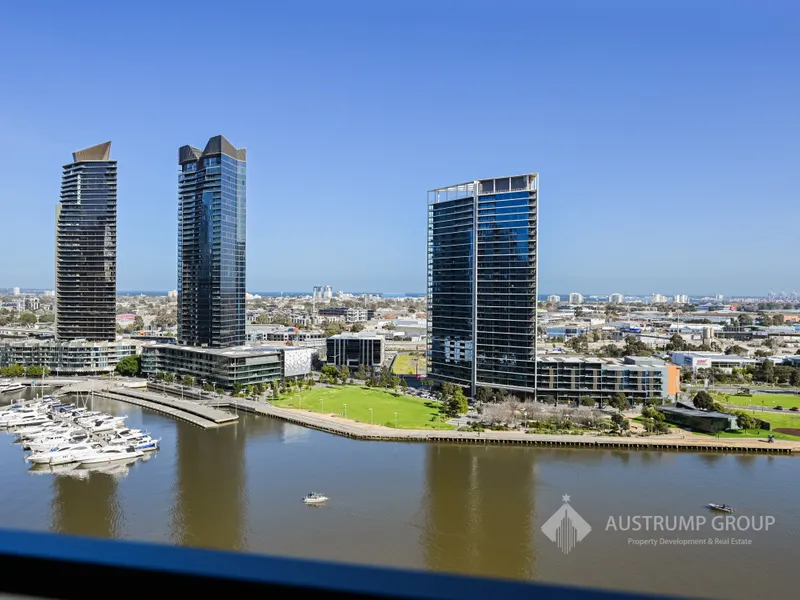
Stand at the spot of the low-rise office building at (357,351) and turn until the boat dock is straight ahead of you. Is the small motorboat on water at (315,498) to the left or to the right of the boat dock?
left

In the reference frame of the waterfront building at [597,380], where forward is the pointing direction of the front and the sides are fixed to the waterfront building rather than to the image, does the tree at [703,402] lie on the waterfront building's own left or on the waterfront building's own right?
on the waterfront building's own left

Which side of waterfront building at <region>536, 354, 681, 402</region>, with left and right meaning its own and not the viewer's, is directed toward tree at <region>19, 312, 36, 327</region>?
right

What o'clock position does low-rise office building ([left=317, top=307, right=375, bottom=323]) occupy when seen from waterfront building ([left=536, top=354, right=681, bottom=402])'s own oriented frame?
The low-rise office building is roughly at 5 o'clock from the waterfront building.

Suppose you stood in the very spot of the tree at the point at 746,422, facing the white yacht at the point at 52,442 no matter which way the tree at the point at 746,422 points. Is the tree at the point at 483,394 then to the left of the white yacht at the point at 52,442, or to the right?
right

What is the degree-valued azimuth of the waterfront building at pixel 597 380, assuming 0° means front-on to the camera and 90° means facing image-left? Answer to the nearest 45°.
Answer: approximately 0°

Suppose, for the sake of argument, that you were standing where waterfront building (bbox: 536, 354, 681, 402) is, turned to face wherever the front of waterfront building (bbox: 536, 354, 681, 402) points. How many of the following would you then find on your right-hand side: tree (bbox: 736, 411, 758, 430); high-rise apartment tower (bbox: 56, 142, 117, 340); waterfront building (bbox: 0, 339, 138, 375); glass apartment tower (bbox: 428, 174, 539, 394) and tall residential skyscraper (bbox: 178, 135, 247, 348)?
4

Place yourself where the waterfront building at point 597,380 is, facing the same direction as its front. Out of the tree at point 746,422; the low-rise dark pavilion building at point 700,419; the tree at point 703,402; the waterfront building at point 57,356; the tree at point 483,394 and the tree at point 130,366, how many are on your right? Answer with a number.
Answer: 3

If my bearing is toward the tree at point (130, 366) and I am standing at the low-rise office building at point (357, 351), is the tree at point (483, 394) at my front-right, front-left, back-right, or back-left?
back-left

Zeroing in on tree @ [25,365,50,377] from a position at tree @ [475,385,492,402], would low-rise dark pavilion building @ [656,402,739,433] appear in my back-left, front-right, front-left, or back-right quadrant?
back-left

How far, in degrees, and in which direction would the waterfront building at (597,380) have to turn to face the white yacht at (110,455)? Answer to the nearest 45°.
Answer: approximately 45° to its right

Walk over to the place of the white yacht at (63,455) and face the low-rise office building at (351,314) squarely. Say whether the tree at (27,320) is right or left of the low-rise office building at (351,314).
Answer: left
